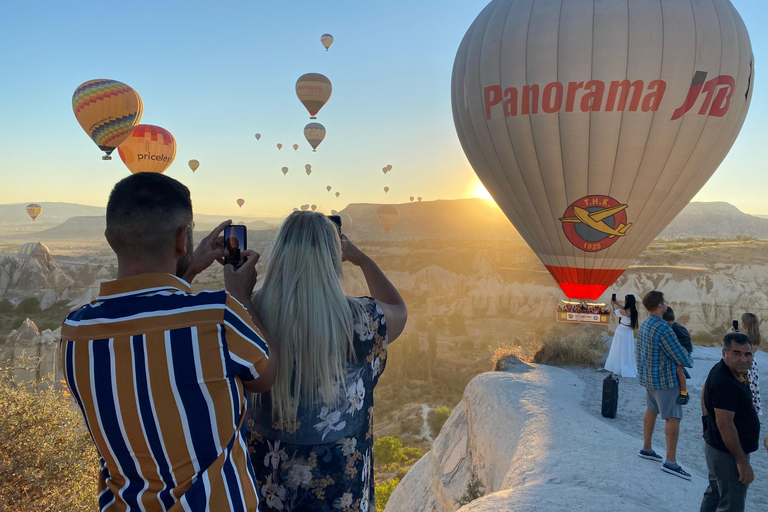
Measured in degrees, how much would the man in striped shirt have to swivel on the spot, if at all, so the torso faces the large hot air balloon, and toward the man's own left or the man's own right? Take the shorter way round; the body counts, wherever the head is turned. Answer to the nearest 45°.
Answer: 0° — they already face it

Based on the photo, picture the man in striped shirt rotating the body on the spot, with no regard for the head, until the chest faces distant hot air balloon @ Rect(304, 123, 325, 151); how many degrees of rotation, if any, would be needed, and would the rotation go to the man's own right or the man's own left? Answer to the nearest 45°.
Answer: approximately 45° to the man's own left

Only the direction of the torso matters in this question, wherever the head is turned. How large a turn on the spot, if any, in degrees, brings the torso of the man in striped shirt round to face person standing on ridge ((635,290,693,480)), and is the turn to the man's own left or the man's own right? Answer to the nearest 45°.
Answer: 0° — they already face them

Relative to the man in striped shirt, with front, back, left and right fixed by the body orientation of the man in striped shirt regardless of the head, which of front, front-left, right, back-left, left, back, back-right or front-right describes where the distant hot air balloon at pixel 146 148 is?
front-left

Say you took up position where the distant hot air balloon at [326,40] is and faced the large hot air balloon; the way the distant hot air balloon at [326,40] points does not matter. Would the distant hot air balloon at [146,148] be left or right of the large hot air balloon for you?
right

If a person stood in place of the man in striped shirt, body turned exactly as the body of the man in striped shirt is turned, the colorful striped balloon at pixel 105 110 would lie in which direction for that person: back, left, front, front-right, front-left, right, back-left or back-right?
front-left

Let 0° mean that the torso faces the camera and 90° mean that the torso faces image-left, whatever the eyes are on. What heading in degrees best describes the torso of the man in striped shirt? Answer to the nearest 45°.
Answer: approximately 225°

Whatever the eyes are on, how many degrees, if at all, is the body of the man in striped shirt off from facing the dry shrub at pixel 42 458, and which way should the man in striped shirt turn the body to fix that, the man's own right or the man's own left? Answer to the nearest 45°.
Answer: approximately 45° to the man's own left

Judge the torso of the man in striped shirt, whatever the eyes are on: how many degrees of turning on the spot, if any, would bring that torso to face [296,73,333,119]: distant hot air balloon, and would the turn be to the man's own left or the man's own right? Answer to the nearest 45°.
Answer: approximately 45° to the man's own left

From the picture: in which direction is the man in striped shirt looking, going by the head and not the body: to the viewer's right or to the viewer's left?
to the viewer's right

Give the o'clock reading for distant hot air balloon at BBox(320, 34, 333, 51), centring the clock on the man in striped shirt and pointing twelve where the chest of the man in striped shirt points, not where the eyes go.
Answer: The distant hot air balloon is roughly at 11 o'clock from the man in striped shirt.

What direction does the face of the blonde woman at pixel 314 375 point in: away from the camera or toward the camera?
away from the camera
